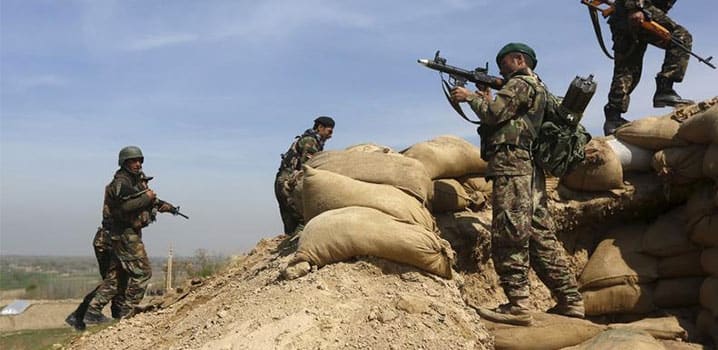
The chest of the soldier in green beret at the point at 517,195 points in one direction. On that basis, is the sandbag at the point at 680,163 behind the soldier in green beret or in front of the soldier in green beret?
behind

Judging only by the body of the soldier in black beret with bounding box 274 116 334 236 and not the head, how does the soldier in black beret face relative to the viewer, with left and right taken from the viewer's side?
facing to the right of the viewer

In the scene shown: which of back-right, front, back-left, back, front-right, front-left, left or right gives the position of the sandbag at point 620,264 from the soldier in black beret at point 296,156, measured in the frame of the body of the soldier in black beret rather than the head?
front-right

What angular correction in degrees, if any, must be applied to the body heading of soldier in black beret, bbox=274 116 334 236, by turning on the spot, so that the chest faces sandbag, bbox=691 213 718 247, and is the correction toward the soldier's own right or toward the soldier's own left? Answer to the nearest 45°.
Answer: approximately 45° to the soldier's own right

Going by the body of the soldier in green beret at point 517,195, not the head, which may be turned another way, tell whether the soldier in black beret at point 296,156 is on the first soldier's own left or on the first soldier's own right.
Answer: on the first soldier's own right

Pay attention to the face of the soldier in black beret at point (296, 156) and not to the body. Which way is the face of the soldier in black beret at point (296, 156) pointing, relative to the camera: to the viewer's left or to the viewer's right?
to the viewer's right

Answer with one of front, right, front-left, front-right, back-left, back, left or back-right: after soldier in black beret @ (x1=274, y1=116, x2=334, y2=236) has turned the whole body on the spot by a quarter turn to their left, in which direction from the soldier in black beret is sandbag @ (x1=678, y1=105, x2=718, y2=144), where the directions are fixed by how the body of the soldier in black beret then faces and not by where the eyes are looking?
back-right

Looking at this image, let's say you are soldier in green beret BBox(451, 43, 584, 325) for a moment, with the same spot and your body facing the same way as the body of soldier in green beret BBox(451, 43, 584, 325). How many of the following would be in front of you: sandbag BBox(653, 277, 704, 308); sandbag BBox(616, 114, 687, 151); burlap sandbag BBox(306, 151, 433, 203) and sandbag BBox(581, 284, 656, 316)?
1

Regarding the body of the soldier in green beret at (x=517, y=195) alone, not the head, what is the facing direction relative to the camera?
to the viewer's left
